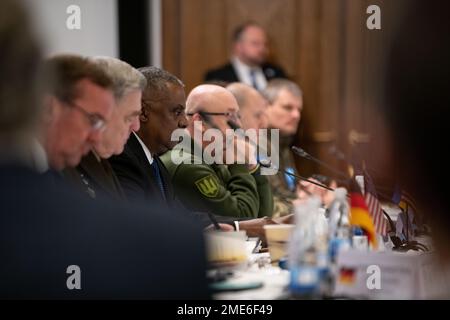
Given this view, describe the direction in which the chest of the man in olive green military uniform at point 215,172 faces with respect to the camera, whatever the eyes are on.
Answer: to the viewer's right

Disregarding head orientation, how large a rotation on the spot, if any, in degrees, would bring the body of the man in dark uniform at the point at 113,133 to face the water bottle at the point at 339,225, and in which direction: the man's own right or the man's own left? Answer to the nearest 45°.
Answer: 0° — they already face it

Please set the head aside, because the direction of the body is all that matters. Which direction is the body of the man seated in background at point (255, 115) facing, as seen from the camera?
to the viewer's right

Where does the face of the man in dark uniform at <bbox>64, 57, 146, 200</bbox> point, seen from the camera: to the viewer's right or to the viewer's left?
to the viewer's right

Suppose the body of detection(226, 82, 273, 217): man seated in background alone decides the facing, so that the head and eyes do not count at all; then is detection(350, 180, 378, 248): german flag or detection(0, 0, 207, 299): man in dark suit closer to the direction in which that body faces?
the german flag

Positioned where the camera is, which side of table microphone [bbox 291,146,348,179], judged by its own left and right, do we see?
left

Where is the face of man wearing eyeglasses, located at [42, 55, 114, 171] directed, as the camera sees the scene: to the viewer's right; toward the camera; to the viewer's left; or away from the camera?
to the viewer's right

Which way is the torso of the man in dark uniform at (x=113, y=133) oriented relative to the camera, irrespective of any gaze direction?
to the viewer's right

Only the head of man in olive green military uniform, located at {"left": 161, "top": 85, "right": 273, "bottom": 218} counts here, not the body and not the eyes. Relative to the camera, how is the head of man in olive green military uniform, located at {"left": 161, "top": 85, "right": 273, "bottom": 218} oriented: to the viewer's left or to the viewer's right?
to the viewer's right
